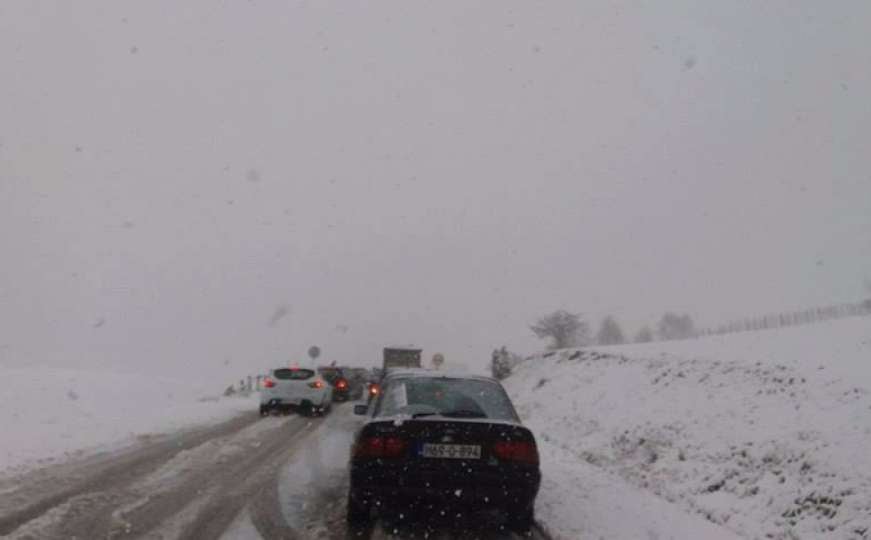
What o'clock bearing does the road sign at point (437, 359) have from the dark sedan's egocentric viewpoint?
The road sign is roughly at 12 o'clock from the dark sedan.

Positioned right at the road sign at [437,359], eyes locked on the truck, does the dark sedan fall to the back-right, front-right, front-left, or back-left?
back-left

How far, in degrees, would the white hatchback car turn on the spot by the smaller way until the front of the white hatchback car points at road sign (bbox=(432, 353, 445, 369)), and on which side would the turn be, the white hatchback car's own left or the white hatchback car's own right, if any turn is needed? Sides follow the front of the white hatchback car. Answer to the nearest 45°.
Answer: approximately 45° to the white hatchback car's own right

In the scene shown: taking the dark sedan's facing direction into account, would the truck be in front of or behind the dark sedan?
in front

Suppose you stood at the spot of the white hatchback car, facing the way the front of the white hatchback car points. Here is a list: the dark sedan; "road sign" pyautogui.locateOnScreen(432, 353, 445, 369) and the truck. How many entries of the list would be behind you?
1

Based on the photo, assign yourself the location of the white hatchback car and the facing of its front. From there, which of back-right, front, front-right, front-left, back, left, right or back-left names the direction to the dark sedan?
back

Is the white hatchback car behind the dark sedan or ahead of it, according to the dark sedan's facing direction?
ahead

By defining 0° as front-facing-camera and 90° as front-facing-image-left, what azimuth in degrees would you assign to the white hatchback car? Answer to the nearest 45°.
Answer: approximately 180°

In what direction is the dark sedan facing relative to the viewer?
away from the camera

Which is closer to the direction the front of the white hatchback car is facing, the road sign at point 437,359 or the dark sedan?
the road sign

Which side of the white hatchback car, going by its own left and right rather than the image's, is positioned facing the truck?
front

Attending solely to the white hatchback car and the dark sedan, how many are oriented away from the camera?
2
